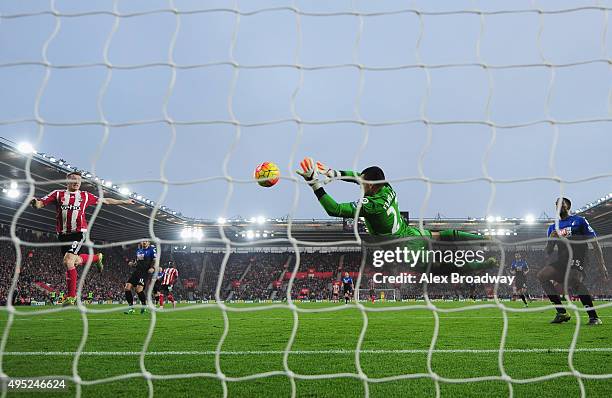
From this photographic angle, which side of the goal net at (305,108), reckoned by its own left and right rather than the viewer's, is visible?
back
